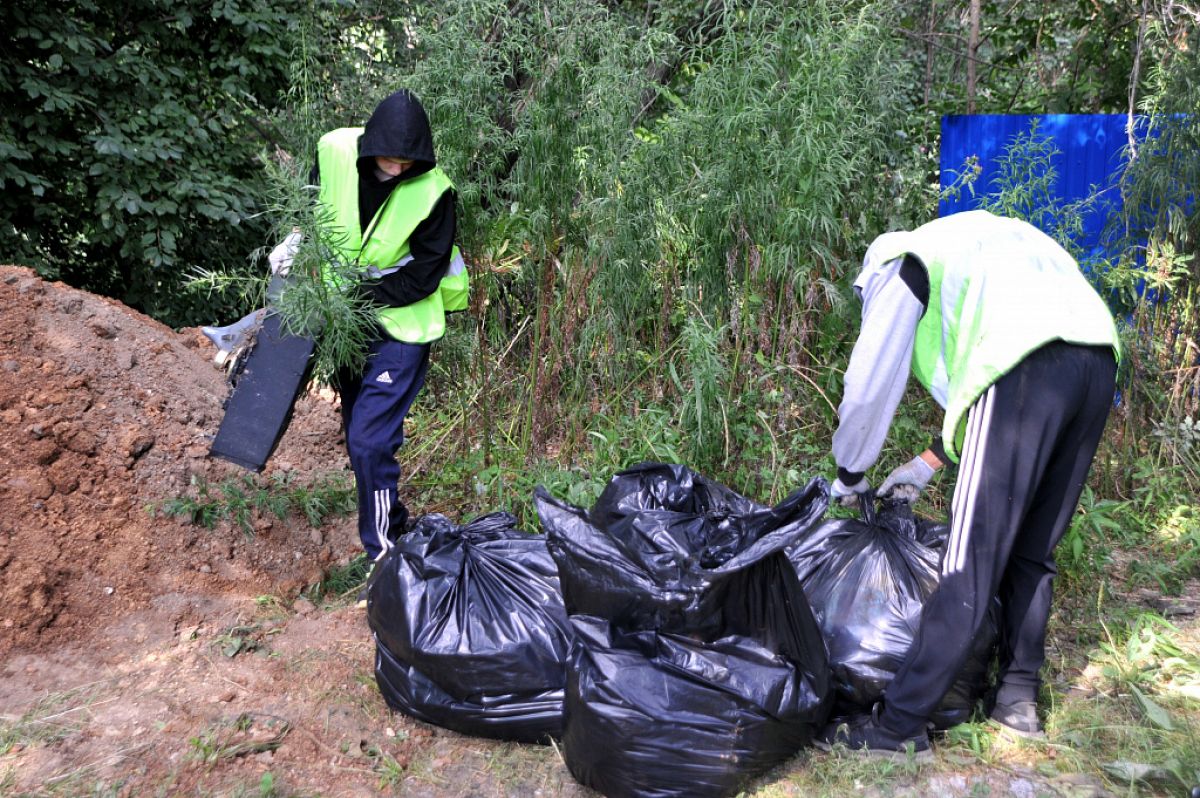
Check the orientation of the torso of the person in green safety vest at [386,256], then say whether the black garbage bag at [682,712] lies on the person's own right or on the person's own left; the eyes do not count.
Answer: on the person's own left

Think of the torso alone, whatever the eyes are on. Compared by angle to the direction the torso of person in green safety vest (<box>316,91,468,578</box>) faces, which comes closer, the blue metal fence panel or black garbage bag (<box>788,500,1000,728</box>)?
the black garbage bag

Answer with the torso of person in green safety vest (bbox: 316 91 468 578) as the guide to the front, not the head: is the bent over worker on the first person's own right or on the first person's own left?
on the first person's own left

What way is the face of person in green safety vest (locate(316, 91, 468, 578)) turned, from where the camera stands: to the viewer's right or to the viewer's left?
to the viewer's left

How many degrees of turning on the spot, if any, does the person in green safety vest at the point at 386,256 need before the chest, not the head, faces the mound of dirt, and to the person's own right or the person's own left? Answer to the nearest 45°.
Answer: approximately 45° to the person's own right

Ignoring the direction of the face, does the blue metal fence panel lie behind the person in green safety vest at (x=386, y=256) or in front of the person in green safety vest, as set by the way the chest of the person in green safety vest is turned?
behind

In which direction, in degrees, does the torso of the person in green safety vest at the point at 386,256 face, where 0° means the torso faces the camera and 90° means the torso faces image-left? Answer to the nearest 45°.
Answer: approximately 45°

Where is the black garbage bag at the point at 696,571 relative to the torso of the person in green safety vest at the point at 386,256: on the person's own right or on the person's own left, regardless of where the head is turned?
on the person's own left

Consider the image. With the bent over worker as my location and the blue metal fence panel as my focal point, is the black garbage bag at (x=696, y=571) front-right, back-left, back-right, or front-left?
back-left

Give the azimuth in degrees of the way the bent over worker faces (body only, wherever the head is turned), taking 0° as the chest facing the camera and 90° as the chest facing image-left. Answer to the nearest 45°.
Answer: approximately 135°
